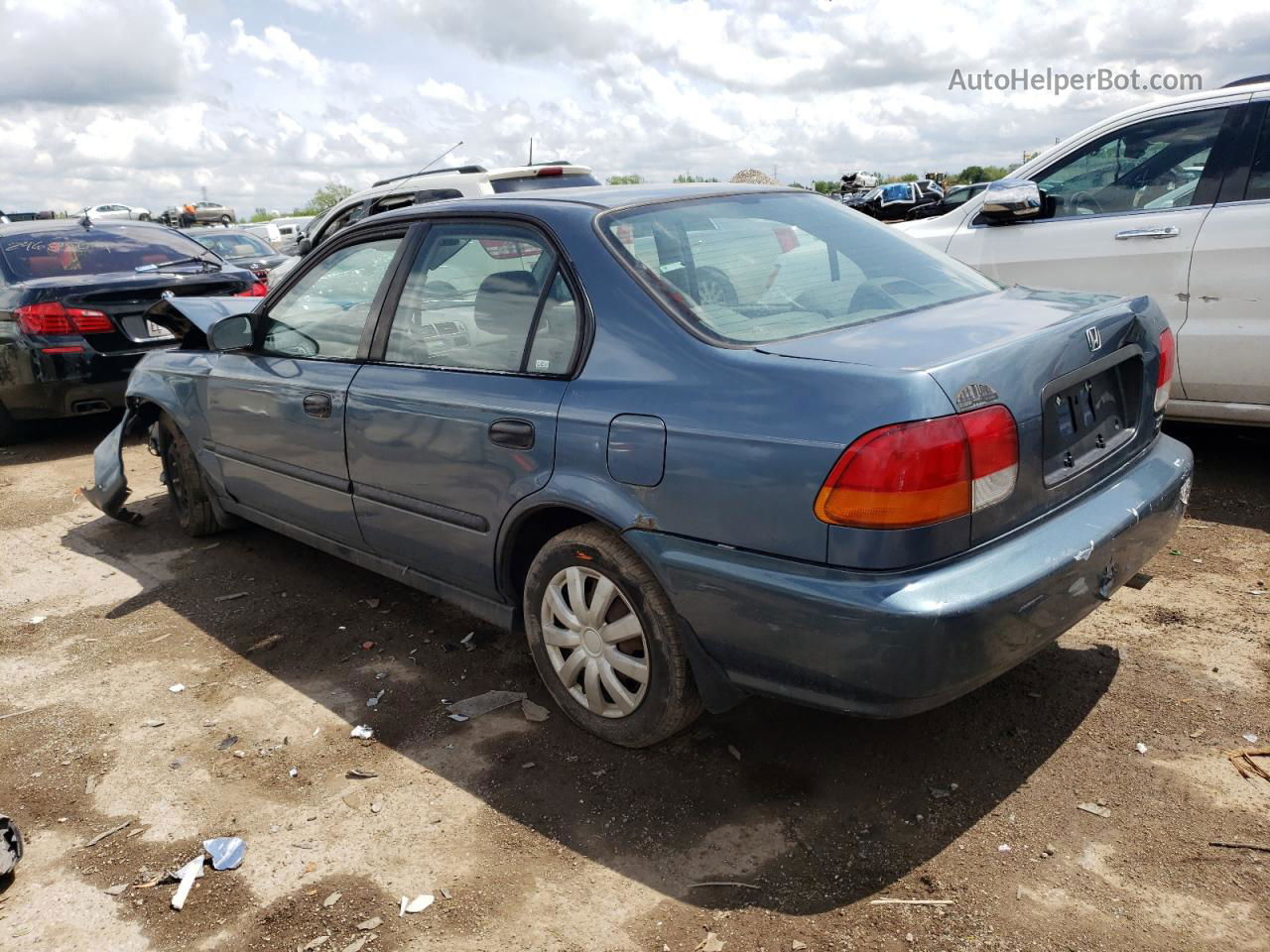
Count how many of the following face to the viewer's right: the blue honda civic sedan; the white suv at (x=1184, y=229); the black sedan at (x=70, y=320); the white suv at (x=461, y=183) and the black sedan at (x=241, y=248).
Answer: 0

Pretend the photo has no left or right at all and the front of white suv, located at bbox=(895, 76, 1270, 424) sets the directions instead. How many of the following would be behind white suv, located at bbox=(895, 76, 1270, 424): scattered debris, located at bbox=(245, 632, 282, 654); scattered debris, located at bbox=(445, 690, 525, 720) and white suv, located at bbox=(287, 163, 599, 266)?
0

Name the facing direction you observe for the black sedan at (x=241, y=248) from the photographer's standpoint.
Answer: facing away from the viewer and to the left of the viewer

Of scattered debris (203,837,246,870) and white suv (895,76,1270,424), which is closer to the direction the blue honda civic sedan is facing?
the scattered debris

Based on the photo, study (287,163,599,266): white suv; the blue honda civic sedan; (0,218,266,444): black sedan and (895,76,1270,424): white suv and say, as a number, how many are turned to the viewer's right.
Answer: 0

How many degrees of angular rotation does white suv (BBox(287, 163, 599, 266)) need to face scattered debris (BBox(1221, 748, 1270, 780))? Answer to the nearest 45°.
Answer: approximately 135° to its left

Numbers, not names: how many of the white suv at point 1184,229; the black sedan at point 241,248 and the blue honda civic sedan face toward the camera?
0

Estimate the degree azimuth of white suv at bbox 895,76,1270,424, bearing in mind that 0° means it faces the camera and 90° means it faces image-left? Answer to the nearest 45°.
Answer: approximately 90°

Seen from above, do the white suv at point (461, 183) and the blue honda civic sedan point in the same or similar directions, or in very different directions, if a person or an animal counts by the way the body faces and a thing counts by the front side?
same or similar directions

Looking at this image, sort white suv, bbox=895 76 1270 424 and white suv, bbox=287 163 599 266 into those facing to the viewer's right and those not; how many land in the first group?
0

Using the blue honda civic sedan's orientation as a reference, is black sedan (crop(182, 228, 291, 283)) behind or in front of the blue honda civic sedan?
in front

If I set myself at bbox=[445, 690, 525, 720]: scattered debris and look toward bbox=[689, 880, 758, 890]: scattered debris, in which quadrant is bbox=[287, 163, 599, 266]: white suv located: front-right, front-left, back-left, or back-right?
back-left

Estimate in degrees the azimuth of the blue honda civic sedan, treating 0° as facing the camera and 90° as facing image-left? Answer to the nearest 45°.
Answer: approximately 135°

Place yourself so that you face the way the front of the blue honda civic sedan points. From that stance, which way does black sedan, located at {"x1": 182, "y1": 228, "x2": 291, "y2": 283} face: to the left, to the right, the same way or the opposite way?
the same way

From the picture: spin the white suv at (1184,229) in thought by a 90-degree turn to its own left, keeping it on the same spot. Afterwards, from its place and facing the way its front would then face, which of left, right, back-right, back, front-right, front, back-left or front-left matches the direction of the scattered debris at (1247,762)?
front

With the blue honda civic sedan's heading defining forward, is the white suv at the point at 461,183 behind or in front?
in front

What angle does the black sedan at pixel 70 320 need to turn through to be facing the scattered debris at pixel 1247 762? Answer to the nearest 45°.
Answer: approximately 180°

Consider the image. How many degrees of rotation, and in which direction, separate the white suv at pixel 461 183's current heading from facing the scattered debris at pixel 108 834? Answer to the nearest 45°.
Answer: approximately 135° to its left

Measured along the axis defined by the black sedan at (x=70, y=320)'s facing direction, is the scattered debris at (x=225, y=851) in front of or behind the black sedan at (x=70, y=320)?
behind

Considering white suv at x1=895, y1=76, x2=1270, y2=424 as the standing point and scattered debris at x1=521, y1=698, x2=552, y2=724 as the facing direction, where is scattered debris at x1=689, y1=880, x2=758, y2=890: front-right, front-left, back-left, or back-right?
front-left
